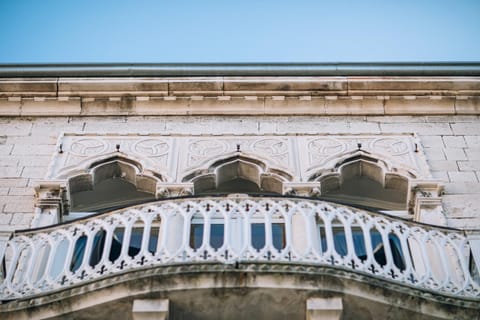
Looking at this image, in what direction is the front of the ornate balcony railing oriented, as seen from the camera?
facing the viewer
